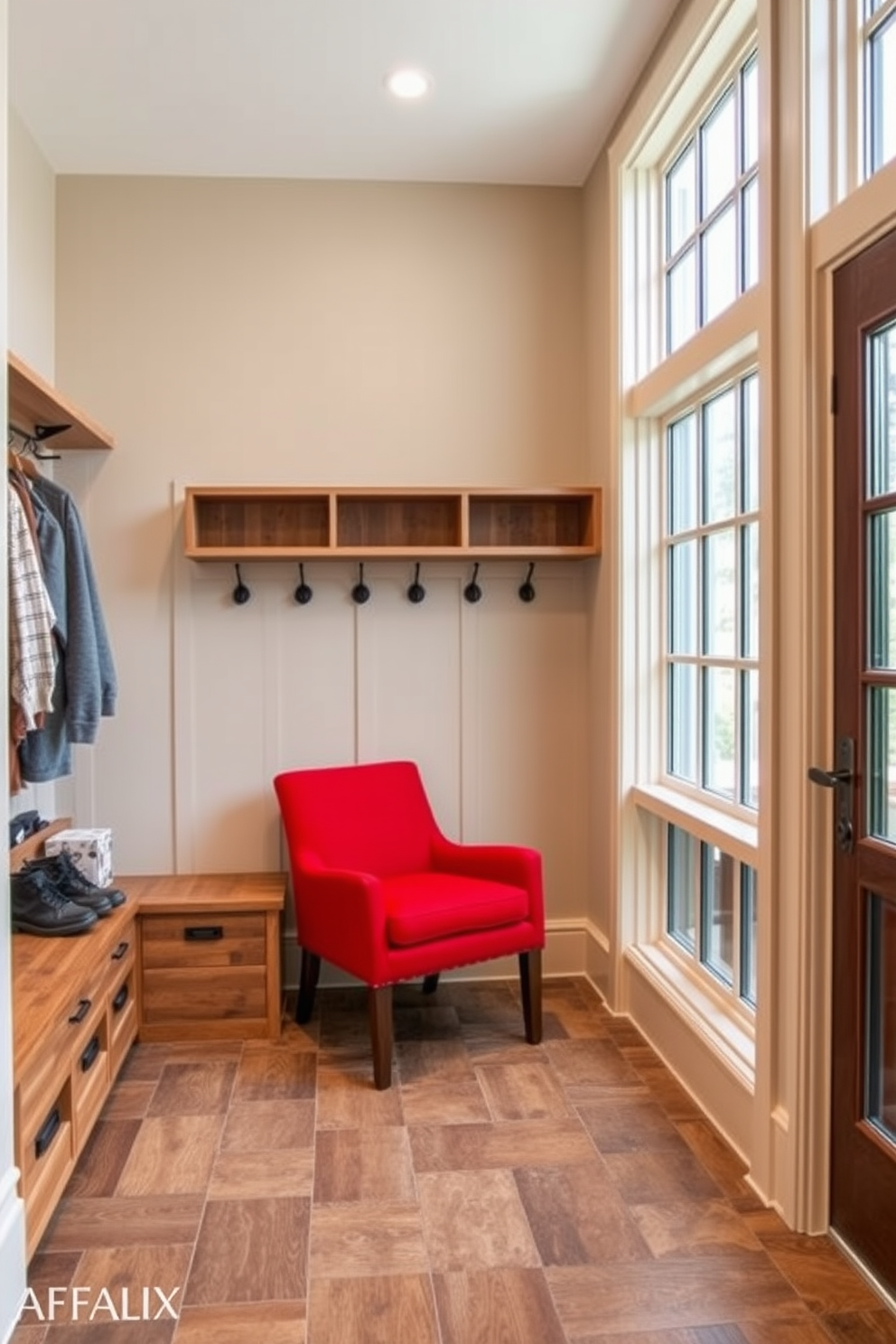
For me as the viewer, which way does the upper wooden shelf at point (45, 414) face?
facing to the right of the viewer

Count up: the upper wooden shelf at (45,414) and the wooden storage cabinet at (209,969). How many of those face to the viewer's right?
1

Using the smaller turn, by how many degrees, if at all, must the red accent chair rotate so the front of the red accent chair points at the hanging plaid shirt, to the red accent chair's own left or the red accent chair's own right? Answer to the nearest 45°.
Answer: approximately 90° to the red accent chair's own right

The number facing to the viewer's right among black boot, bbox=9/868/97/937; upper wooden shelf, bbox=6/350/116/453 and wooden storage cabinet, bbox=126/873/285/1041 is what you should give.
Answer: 2

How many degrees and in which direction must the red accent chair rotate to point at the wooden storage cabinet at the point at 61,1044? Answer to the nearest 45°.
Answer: approximately 90° to its right

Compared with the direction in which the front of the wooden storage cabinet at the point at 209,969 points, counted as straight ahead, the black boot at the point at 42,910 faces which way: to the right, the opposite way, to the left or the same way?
to the left

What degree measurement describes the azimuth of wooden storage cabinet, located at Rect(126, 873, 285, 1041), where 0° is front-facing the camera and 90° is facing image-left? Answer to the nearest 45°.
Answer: approximately 0°

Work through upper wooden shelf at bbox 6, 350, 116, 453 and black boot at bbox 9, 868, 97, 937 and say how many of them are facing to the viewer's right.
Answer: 2

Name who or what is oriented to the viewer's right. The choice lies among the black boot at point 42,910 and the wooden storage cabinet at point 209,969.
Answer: the black boot

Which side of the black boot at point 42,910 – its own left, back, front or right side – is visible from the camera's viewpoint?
right
